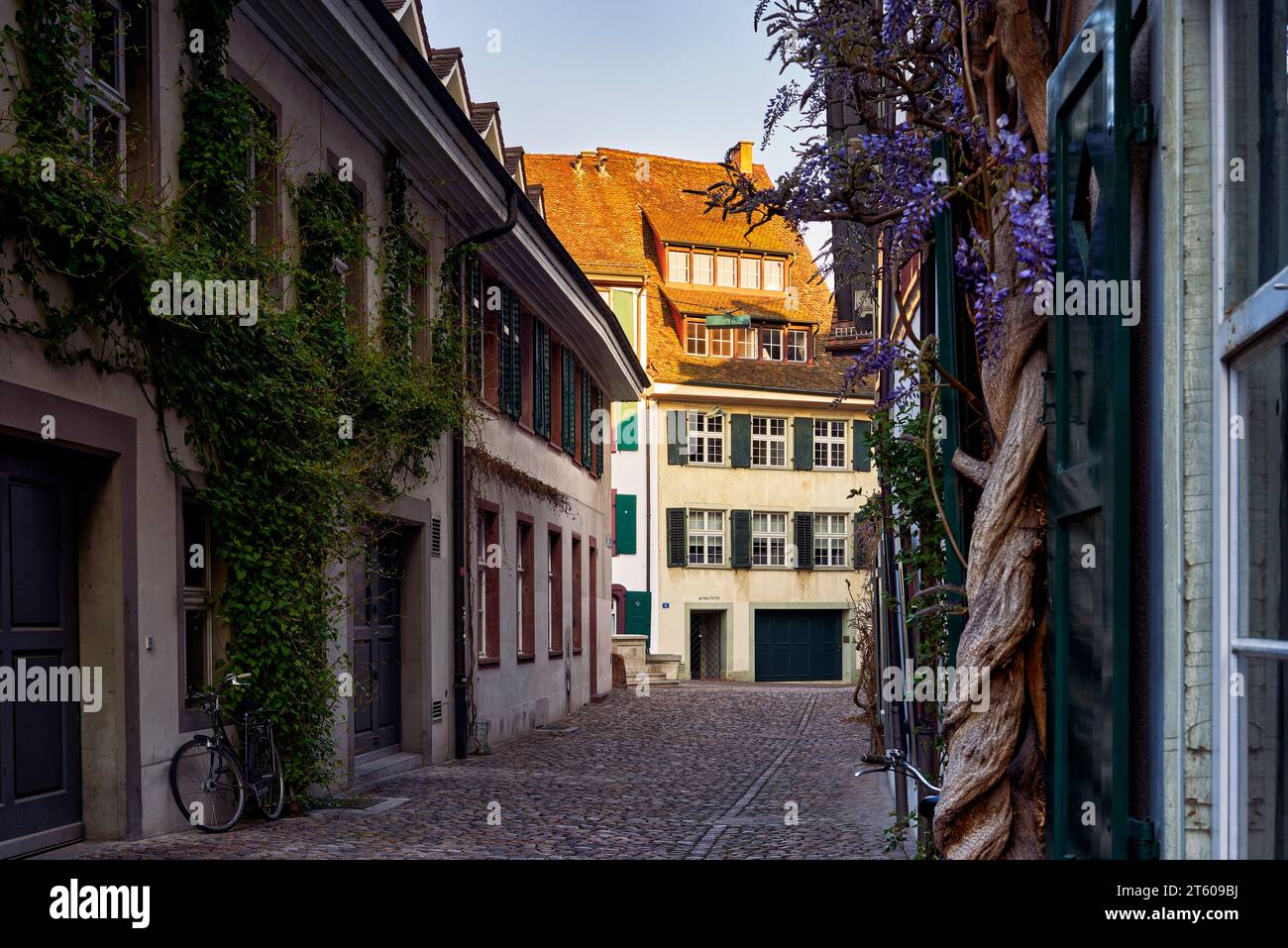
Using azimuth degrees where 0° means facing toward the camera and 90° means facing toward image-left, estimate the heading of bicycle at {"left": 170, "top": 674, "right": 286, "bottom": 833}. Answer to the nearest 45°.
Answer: approximately 45°
